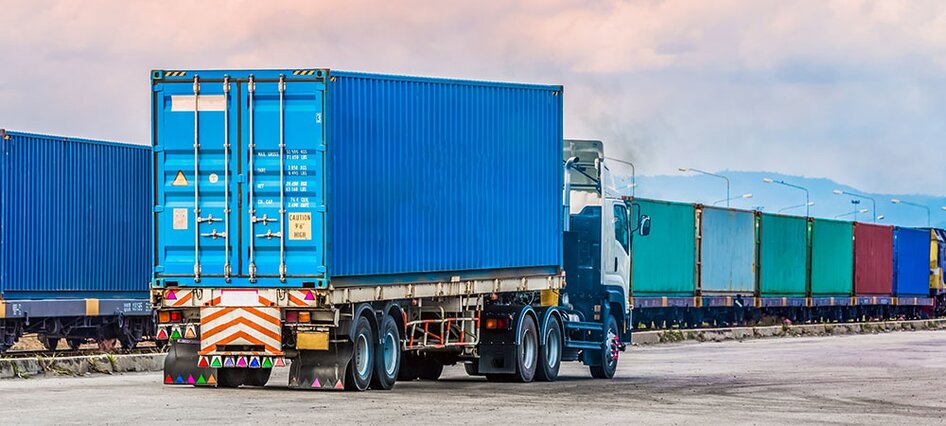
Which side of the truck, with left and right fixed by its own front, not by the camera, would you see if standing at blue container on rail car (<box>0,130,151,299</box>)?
left

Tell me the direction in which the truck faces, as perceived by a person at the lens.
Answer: facing away from the viewer and to the right of the viewer
